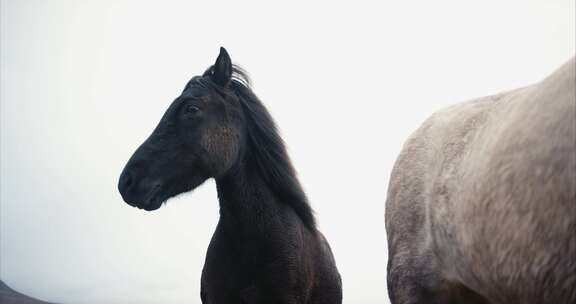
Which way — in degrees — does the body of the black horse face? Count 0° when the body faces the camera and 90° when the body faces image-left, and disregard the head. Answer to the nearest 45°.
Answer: approximately 45°

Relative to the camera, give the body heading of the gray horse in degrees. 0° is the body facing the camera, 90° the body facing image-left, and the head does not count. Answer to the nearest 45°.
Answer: approximately 315°

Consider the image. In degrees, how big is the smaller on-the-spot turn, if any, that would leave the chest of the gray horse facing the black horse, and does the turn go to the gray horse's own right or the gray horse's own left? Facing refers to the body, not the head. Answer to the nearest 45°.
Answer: approximately 180°

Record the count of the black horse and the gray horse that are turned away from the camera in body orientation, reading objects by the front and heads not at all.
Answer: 0
